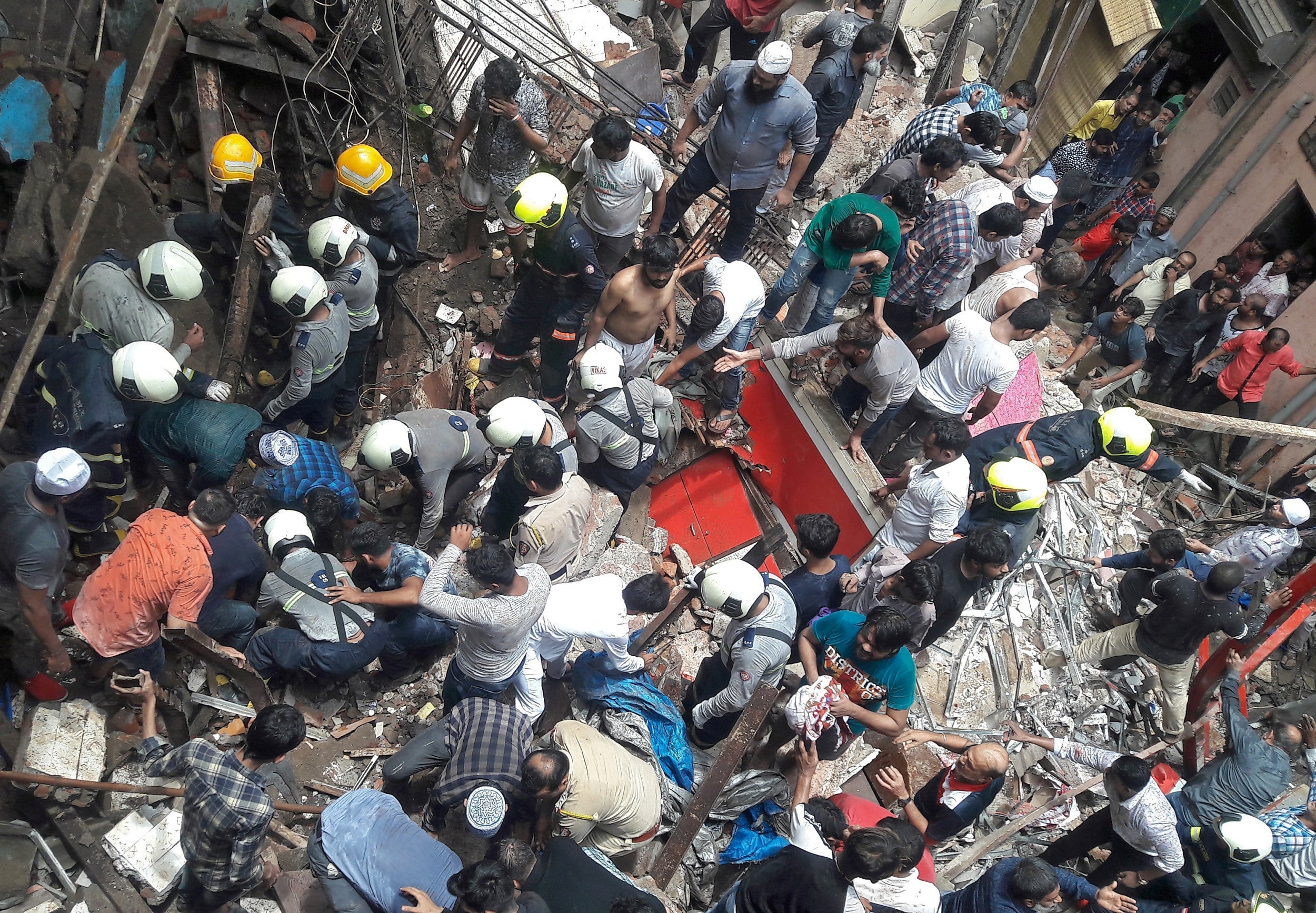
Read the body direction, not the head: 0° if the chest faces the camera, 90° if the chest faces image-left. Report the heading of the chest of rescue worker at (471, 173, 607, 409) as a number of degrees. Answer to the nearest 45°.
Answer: approximately 45°

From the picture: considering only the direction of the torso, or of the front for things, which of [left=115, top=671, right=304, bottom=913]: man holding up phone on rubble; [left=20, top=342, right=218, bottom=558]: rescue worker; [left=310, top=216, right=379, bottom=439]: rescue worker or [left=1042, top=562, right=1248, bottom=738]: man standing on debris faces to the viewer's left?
[left=310, top=216, right=379, bottom=439]: rescue worker

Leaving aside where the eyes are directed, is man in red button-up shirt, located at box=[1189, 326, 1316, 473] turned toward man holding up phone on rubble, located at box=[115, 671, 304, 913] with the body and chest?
yes

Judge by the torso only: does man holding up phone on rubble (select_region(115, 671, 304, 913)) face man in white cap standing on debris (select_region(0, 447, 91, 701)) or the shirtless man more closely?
the shirtless man

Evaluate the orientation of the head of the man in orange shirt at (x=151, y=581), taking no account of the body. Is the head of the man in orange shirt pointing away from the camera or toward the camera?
away from the camera

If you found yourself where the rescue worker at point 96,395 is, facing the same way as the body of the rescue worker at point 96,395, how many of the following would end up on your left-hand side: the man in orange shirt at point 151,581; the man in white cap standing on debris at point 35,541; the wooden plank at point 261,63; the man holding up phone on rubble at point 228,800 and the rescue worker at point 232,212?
2

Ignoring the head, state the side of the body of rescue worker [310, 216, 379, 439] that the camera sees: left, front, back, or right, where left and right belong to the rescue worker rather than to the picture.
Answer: left
